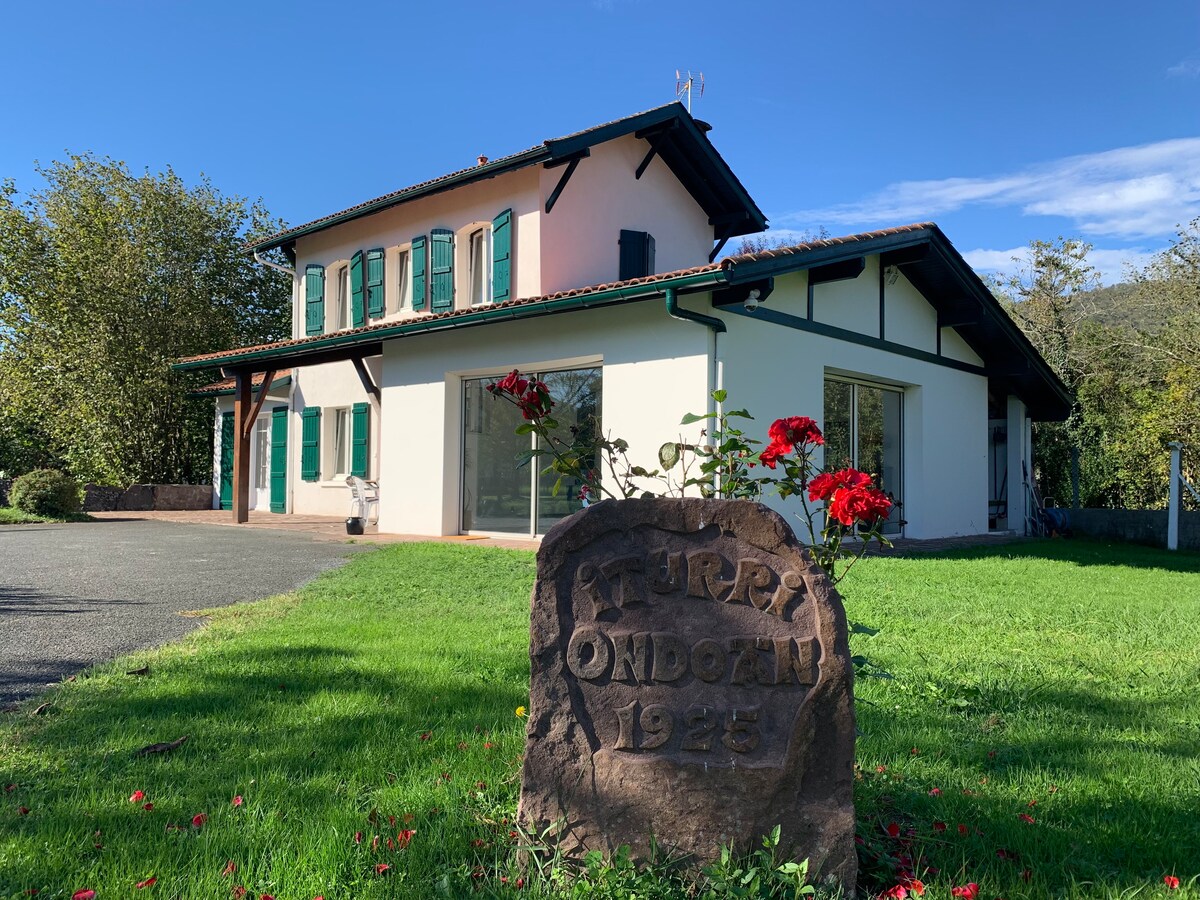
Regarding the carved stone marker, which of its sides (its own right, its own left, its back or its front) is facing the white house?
back

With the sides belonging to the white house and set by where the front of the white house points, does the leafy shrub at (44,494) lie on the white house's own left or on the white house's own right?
on the white house's own right

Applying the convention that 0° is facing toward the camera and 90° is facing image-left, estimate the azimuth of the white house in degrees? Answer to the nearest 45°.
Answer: approximately 45°

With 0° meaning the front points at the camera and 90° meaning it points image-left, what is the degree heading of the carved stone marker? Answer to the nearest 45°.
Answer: approximately 0°

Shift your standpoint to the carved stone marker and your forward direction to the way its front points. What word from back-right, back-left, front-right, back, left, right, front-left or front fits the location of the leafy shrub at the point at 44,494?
back-right

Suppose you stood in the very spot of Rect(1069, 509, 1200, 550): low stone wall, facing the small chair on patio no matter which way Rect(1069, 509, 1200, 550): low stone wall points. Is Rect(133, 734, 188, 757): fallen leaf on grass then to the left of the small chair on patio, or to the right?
left

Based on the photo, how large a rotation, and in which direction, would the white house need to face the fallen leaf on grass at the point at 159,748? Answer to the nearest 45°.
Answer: approximately 45° to its left
